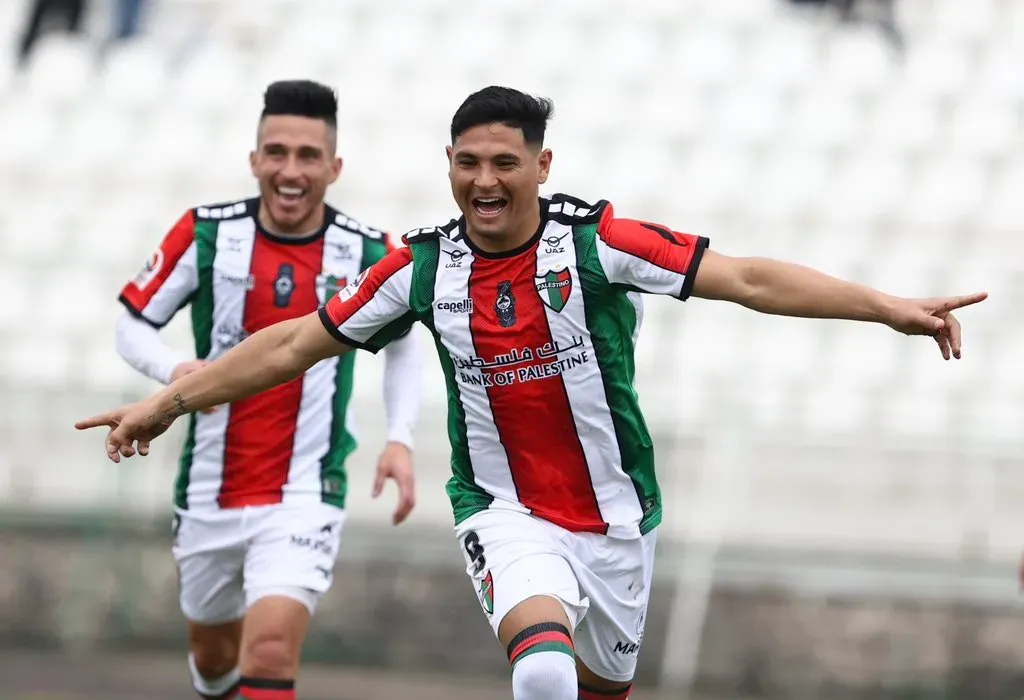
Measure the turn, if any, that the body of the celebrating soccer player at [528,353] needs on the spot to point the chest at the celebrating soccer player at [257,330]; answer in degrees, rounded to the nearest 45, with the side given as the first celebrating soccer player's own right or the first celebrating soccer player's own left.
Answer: approximately 135° to the first celebrating soccer player's own right

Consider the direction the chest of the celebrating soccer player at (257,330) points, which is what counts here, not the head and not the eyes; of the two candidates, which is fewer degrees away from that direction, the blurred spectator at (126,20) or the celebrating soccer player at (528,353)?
the celebrating soccer player

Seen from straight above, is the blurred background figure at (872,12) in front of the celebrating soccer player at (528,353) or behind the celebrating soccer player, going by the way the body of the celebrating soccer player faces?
behind

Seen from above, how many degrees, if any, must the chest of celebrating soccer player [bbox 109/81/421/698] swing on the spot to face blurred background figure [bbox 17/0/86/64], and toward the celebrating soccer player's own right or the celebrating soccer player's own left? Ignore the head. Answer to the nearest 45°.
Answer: approximately 180°

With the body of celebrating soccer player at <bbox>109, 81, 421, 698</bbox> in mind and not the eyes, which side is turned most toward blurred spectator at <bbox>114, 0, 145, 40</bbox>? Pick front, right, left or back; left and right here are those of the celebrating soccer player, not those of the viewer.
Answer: back

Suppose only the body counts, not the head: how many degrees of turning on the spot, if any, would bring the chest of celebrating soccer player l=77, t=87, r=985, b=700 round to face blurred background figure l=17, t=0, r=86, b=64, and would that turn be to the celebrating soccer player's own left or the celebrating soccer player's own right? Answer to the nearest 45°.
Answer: approximately 135° to the celebrating soccer player's own right

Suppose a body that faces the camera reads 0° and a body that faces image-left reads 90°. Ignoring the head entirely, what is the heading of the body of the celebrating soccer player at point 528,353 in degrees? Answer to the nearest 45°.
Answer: approximately 0°

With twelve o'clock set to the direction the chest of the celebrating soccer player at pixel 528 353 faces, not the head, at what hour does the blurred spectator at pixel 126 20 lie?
The blurred spectator is roughly at 5 o'clock from the celebrating soccer player.

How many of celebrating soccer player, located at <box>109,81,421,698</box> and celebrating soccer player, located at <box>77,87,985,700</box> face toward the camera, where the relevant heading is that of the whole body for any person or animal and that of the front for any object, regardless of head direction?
2
